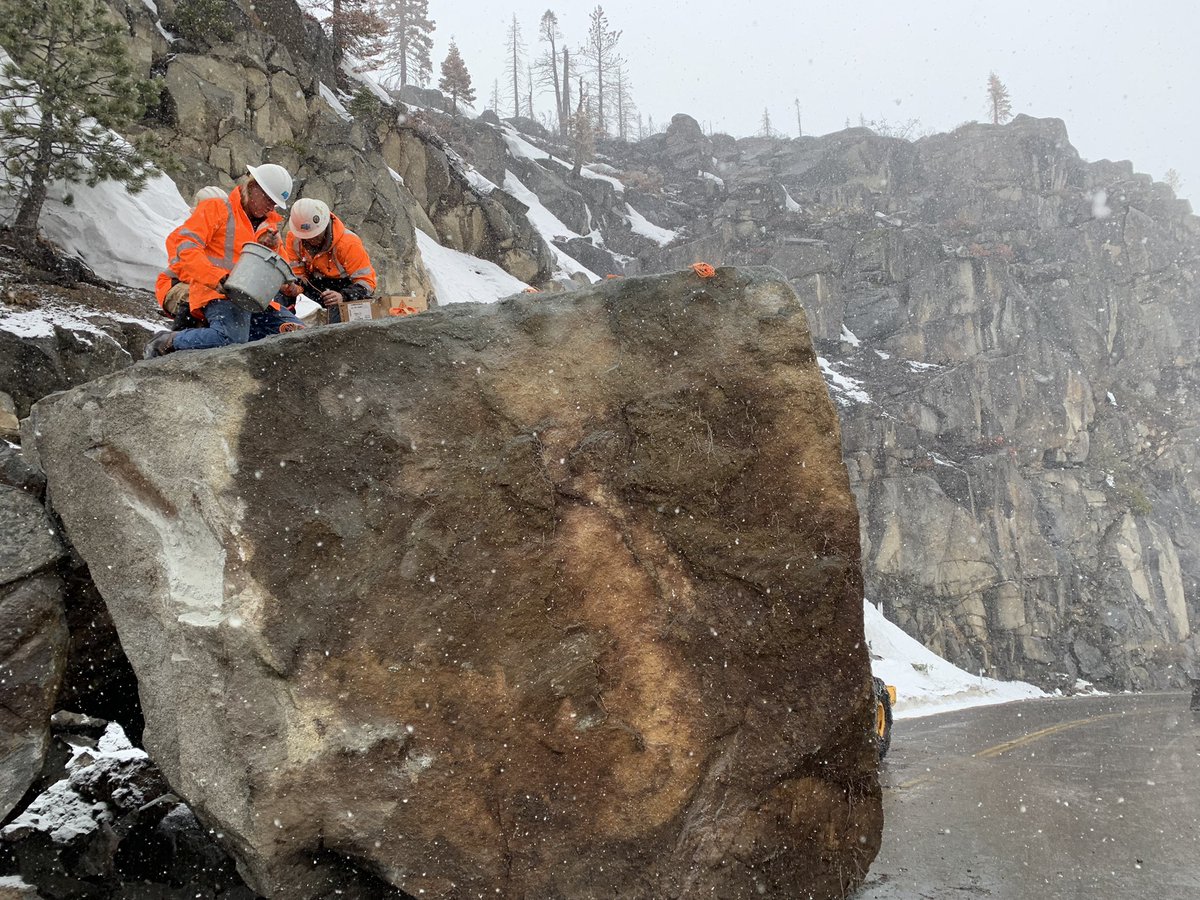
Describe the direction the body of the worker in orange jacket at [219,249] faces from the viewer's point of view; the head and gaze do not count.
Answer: to the viewer's right

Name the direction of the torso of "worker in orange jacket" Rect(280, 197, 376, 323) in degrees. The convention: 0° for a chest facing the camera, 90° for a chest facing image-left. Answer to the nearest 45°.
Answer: approximately 45°

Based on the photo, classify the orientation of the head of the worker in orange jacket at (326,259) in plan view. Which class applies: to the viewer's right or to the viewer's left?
to the viewer's left

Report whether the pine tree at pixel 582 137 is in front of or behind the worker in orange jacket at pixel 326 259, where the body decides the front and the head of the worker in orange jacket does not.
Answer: behind

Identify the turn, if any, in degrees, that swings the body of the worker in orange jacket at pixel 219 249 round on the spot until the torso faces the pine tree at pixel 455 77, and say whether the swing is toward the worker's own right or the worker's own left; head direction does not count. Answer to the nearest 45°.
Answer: approximately 90° to the worker's own left

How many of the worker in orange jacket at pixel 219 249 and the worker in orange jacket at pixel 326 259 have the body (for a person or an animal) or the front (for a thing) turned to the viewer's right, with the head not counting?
1
